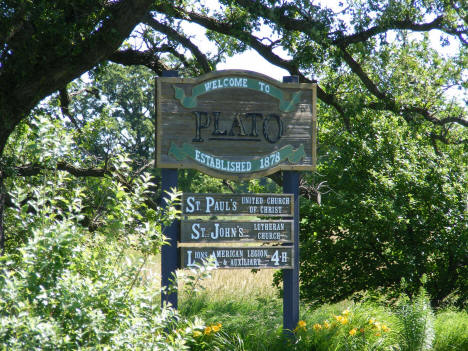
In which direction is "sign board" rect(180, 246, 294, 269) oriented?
toward the camera

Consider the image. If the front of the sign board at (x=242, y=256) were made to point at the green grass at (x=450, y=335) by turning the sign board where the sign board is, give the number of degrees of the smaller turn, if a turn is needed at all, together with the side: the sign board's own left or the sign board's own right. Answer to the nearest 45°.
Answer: approximately 90° to the sign board's own left

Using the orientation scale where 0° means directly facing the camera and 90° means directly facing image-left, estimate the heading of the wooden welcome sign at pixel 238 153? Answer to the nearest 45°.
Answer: approximately 0°

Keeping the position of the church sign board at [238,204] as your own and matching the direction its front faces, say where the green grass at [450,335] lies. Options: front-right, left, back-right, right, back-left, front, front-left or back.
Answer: left

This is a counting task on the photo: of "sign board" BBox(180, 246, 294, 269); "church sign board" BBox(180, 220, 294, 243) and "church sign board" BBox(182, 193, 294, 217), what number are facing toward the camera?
3

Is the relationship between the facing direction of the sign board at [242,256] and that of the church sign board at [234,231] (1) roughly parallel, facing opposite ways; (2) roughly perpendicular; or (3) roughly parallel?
roughly parallel

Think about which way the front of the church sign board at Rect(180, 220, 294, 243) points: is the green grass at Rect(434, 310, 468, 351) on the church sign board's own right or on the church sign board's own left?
on the church sign board's own left

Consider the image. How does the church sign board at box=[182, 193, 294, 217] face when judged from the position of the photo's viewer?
facing the viewer

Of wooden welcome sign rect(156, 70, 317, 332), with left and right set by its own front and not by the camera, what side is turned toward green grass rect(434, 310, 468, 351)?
left

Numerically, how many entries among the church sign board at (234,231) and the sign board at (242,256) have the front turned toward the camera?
2
